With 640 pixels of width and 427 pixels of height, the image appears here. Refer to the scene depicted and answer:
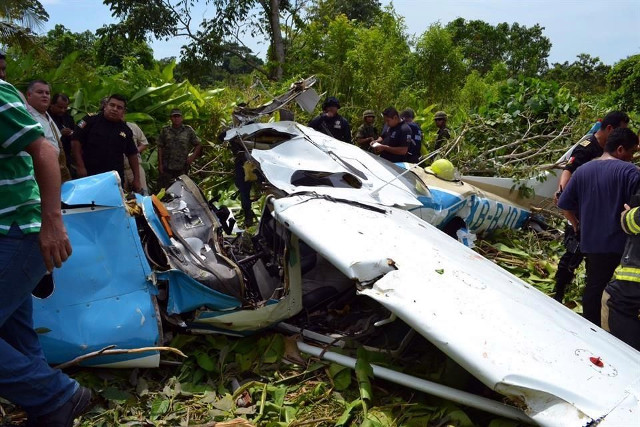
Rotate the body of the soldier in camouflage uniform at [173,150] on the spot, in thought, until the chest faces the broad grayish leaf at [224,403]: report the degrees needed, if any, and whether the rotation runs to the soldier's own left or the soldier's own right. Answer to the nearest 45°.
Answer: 0° — they already face it

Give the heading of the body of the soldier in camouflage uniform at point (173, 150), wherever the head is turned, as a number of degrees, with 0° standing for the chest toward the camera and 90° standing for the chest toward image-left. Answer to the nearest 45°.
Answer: approximately 0°

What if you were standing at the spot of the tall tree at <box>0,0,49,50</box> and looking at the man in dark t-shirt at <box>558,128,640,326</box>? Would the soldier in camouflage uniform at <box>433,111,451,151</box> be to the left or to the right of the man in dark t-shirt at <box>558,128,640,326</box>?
left

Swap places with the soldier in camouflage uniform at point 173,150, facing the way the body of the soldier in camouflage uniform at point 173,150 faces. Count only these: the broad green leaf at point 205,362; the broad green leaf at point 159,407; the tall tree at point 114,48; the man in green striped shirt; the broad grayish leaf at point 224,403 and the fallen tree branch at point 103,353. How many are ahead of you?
5

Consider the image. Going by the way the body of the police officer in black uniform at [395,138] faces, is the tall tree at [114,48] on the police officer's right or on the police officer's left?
on the police officer's right

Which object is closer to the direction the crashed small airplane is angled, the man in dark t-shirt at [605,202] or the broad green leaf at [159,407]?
the broad green leaf

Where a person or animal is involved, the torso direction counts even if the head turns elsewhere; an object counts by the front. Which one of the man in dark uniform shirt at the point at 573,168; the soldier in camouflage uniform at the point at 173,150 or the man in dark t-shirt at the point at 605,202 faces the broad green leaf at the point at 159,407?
the soldier in camouflage uniform

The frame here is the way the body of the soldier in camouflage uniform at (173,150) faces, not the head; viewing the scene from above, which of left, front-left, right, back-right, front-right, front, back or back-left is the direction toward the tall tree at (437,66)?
back-left
